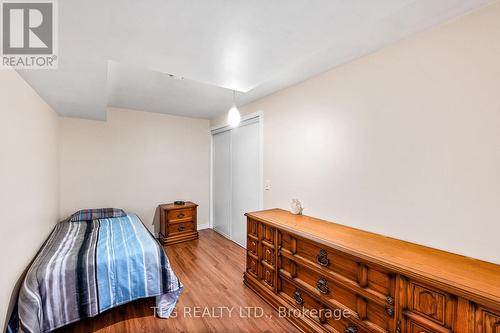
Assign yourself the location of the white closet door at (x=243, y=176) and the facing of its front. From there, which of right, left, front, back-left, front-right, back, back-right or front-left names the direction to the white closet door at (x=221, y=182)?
right

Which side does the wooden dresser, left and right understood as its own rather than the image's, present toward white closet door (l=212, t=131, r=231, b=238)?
right

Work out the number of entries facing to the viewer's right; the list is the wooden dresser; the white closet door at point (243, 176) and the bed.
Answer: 0

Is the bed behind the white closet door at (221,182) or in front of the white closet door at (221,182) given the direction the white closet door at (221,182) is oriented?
in front

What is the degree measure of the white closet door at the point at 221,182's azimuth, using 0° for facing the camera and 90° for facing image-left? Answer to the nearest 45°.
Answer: approximately 45°

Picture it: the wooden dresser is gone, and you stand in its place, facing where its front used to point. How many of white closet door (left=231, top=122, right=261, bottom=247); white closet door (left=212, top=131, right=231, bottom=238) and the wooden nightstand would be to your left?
0

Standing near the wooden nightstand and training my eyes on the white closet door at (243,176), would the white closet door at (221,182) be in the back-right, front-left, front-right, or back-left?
front-left

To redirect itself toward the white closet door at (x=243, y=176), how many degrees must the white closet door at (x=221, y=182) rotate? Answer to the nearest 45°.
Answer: approximately 90° to its left

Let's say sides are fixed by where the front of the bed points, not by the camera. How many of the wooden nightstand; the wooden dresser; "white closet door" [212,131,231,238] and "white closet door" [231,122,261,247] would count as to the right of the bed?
0

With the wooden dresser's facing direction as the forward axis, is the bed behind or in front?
in front

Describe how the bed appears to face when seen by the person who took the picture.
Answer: facing the viewer

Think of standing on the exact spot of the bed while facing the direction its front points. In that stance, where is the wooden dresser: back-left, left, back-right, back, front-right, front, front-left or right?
front-left

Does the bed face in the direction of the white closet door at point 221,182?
no

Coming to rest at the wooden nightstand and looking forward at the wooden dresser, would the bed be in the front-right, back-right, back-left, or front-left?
front-right

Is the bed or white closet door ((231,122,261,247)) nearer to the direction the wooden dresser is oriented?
the bed

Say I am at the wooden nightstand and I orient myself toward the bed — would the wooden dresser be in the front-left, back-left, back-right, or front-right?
front-left

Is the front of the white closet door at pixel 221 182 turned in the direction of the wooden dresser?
no

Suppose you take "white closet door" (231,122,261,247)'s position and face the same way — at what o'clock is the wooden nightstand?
The wooden nightstand is roughly at 2 o'clock from the white closet door.

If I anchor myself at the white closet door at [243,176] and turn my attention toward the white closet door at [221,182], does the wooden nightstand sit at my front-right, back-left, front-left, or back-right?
front-left

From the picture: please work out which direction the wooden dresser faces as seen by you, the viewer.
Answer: facing the viewer and to the left of the viewer

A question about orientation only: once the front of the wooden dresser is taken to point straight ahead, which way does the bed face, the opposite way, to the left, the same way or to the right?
to the left
